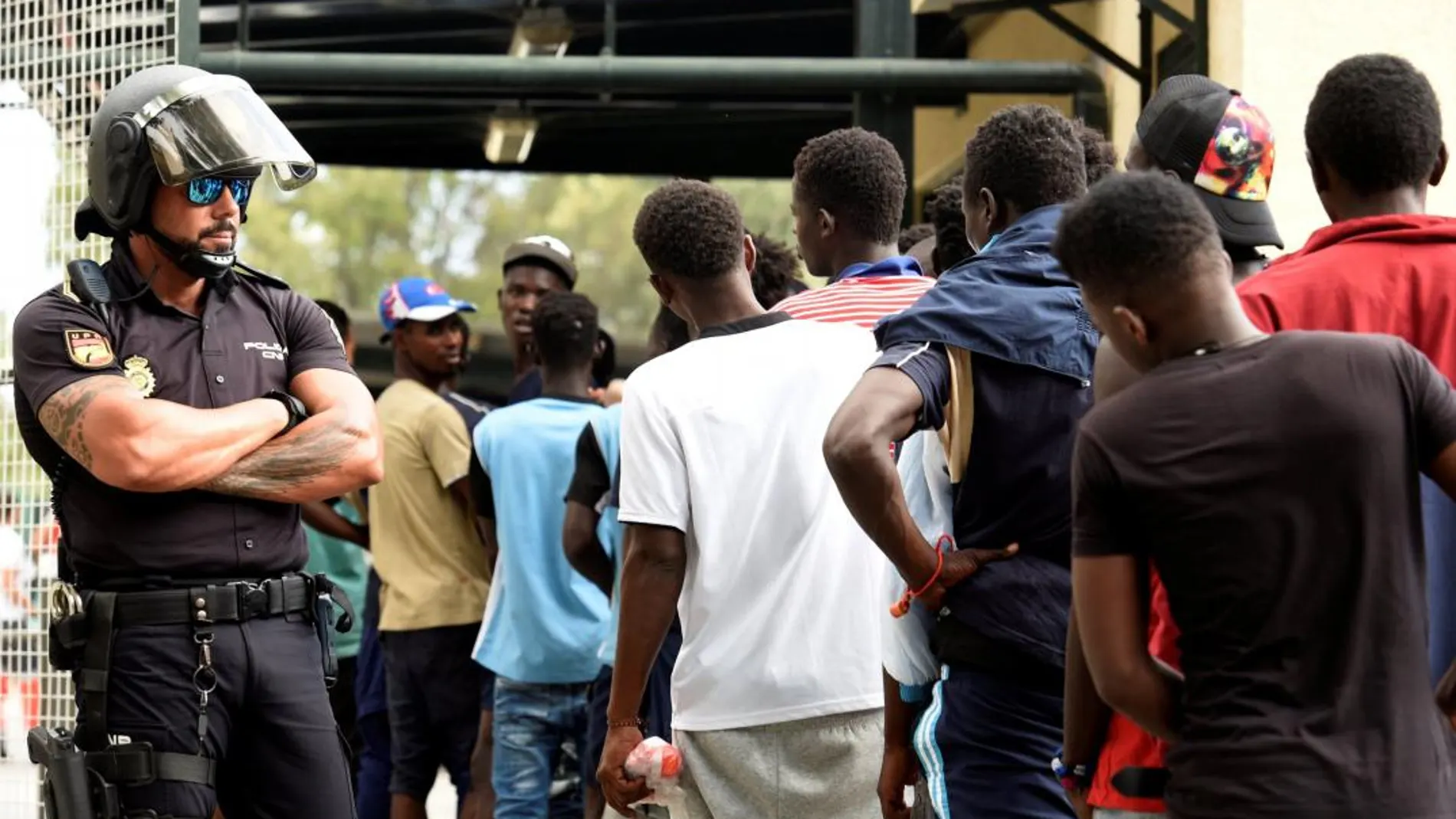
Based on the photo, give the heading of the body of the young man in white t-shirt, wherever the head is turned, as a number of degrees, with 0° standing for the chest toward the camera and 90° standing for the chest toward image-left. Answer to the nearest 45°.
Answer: approximately 180°

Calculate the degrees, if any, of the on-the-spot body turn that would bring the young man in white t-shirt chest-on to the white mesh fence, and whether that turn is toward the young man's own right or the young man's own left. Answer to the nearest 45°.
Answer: approximately 45° to the young man's own left

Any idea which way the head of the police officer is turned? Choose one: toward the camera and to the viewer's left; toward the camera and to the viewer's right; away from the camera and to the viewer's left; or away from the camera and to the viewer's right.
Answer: toward the camera and to the viewer's right

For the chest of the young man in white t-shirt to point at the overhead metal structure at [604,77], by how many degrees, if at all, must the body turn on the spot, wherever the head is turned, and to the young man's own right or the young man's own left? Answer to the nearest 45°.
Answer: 0° — they already face it

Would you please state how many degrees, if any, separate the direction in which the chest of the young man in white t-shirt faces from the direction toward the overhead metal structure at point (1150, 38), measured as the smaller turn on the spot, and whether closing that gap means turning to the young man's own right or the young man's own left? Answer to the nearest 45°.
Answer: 0° — they already face it

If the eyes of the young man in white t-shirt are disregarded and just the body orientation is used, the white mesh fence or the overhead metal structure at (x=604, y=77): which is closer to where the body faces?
the overhead metal structure

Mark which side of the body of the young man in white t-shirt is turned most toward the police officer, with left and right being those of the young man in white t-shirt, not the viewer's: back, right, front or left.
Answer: left

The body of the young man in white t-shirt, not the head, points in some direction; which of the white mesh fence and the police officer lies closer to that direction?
the white mesh fence
